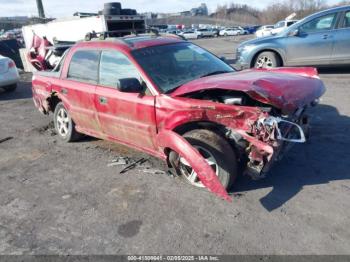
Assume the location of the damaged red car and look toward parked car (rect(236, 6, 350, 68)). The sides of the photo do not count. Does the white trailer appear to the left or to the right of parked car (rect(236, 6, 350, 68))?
left

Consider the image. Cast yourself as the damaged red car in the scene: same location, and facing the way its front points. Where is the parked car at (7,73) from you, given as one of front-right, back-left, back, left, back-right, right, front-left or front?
back

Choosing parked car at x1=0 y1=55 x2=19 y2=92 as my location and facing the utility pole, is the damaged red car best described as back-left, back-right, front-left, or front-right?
back-right

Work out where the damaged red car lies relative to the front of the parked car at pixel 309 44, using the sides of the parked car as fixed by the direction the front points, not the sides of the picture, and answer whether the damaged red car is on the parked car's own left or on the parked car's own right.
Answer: on the parked car's own left

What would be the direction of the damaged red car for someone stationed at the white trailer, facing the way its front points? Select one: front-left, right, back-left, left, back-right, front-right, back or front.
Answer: back-left

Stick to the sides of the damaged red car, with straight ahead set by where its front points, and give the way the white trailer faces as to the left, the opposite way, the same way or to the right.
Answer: the opposite way

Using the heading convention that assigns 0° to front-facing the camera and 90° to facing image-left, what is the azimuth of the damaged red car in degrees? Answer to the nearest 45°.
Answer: approximately 315°

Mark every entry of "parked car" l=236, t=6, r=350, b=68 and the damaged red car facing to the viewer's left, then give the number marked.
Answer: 1

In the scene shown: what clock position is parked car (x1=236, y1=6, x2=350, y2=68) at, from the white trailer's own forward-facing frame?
The parked car is roughly at 6 o'clock from the white trailer.

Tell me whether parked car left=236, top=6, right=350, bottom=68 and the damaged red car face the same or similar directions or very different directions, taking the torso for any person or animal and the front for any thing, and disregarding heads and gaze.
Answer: very different directions

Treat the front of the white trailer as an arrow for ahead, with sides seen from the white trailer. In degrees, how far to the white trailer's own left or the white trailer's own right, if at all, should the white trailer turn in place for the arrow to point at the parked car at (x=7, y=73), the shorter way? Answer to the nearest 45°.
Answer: approximately 90° to the white trailer's own left

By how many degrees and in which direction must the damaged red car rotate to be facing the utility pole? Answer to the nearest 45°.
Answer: approximately 180°

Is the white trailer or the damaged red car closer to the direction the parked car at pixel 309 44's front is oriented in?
the white trailer

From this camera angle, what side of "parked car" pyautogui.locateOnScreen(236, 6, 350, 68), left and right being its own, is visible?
left
